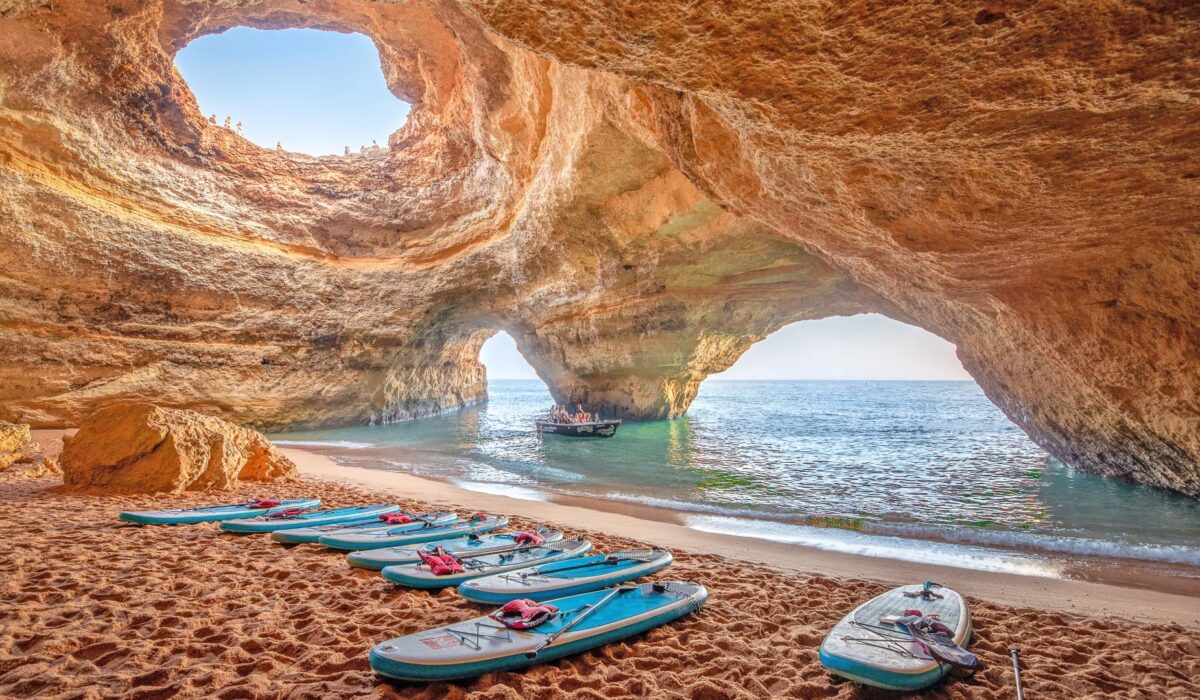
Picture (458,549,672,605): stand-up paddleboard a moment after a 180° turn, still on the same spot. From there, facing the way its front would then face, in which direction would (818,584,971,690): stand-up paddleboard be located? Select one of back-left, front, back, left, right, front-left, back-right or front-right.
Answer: right

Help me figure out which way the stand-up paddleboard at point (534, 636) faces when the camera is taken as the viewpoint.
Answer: facing the viewer and to the left of the viewer

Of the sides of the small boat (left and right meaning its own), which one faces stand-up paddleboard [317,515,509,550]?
right

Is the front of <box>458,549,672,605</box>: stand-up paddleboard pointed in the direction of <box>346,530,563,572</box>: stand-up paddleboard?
no

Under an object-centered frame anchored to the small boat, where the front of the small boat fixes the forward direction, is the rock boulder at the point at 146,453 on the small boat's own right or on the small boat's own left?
on the small boat's own right

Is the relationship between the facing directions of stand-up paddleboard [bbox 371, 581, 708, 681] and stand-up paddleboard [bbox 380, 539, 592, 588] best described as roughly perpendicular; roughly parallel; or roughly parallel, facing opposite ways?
roughly parallel

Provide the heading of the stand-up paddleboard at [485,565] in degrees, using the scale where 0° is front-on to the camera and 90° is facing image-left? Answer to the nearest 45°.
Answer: approximately 45°

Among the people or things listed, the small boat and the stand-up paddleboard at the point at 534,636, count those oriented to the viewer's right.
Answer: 1

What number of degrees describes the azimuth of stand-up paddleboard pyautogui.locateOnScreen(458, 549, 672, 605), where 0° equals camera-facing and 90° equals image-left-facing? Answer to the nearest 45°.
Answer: approximately 45°

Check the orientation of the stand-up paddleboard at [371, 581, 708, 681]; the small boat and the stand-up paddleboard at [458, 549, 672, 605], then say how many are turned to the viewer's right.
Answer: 1

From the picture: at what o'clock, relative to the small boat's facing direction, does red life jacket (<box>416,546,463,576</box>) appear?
The red life jacket is roughly at 3 o'clock from the small boat.

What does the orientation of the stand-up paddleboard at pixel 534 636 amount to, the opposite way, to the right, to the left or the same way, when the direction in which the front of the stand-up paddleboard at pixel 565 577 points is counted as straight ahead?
the same way
